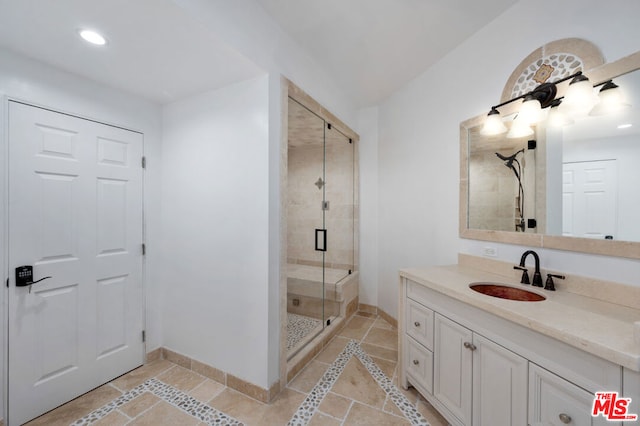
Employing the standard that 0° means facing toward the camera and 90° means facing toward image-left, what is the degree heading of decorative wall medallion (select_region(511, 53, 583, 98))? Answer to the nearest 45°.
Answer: approximately 45°

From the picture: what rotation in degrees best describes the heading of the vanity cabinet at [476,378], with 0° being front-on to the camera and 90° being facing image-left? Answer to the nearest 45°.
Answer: approximately 45°

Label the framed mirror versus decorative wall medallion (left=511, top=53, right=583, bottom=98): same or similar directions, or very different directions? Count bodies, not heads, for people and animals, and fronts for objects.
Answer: same or similar directions

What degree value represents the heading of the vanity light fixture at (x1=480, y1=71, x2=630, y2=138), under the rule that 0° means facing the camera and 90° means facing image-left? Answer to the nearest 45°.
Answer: approximately 45°

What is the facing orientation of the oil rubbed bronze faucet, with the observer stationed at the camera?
facing the viewer and to the left of the viewer

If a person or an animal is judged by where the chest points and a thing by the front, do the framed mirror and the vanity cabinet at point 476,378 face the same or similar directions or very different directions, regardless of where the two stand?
same or similar directions

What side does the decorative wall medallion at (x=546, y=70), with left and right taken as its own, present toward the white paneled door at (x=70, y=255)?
front

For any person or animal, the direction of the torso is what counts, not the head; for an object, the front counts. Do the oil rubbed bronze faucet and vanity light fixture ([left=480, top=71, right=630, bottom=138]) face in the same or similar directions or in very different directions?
same or similar directions

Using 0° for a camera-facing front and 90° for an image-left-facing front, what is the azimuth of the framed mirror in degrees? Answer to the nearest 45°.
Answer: approximately 45°

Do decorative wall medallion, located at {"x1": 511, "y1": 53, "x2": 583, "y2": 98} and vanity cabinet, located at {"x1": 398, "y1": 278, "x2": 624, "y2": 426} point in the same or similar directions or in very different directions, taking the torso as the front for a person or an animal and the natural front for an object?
same or similar directions
